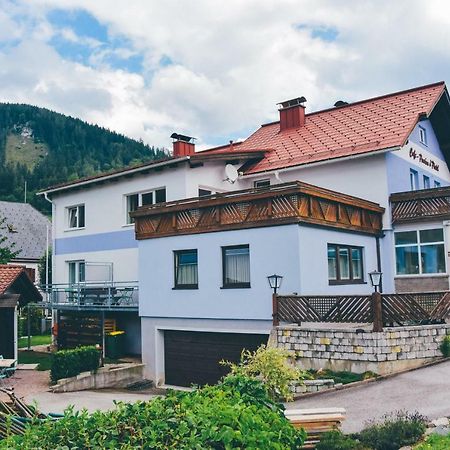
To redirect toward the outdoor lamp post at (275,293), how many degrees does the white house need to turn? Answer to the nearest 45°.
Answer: approximately 45° to its right

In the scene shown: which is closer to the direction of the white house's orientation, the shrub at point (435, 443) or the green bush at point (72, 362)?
the shrub

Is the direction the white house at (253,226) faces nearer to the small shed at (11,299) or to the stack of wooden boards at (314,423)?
the stack of wooden boards

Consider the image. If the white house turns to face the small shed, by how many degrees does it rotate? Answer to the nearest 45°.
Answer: approximately 135° to its right

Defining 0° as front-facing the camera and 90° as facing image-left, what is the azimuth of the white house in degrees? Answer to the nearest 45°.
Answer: approximately 315°

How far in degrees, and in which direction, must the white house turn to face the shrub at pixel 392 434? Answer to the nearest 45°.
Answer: approximately 45° to its right

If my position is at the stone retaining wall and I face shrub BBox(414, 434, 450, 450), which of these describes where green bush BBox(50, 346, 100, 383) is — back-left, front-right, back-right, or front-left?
back-right

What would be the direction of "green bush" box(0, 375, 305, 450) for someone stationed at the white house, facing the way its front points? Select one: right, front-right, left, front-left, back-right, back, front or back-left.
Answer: front-right

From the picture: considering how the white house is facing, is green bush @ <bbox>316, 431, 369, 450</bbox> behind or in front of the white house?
in front

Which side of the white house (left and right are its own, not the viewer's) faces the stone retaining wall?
front
